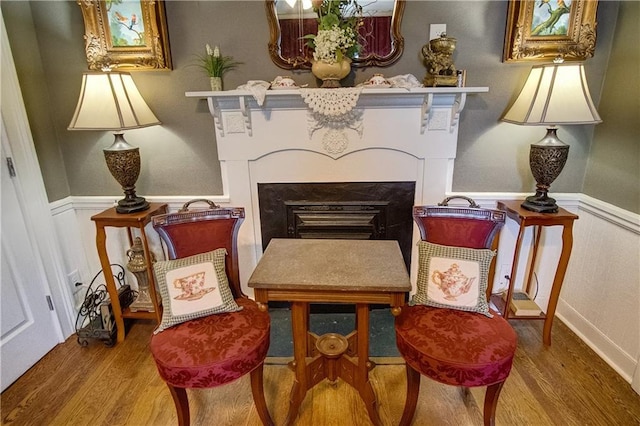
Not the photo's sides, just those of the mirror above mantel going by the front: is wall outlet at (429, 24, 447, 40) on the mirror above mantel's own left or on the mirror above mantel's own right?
on the mirror above mantel's own left

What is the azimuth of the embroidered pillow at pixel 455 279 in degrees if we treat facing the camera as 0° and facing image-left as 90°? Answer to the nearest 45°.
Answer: approximately 0°

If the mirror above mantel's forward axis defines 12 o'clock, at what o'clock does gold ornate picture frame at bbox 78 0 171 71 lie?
The gold ornate picture frame is roughly at 3 o'clock from the mirror above mantel.

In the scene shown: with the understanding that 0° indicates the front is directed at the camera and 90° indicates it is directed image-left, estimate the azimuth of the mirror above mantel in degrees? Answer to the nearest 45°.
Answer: approximately 0°

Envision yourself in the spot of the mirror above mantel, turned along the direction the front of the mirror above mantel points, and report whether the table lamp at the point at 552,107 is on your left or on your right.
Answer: on your left

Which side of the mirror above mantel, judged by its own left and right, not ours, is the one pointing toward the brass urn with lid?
left
